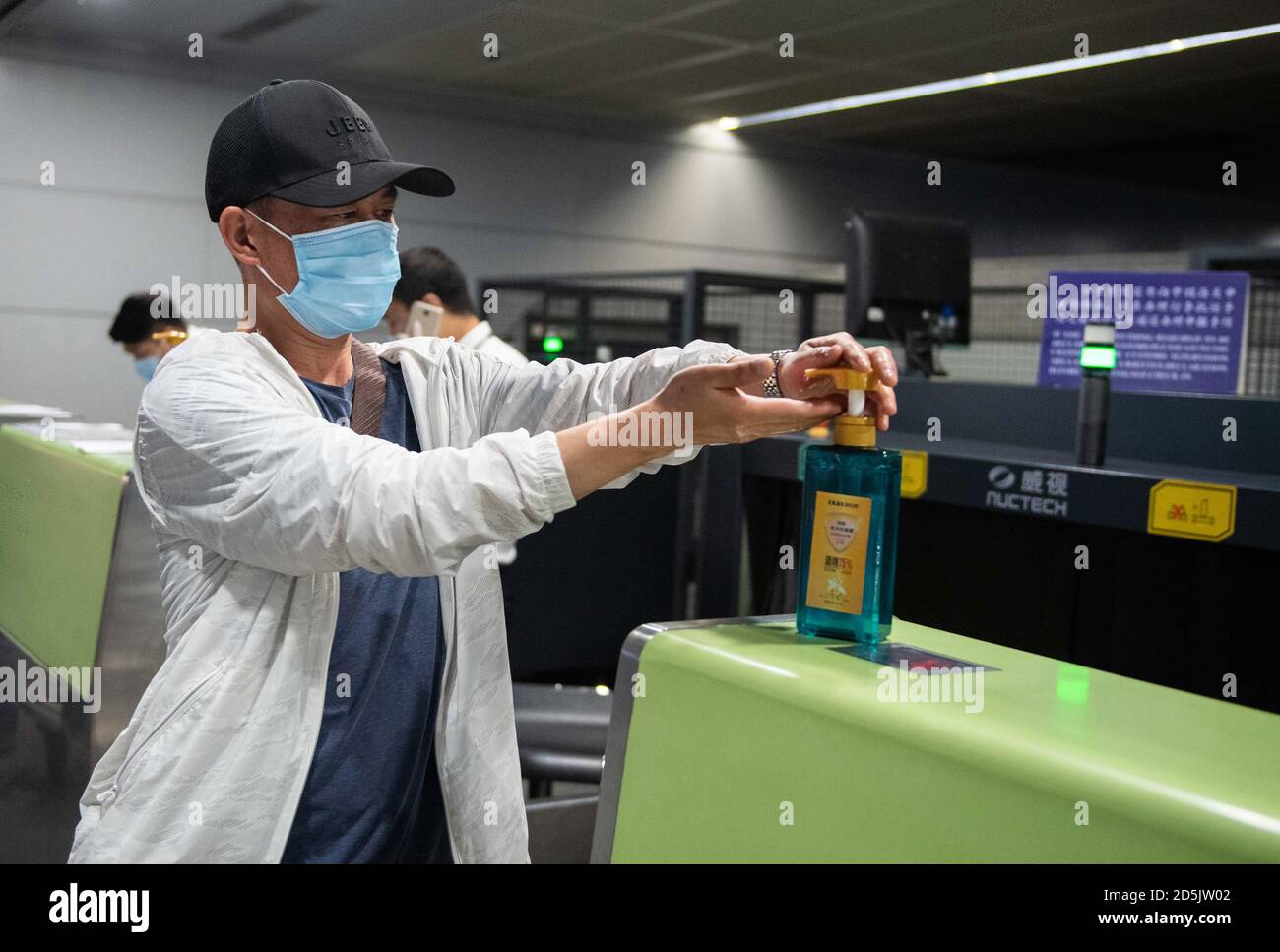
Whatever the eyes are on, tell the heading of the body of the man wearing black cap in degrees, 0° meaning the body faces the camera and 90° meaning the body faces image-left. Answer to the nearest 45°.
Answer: approximately 315°

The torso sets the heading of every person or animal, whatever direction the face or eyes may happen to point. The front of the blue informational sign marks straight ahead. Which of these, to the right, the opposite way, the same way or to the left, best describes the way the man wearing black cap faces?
to the left

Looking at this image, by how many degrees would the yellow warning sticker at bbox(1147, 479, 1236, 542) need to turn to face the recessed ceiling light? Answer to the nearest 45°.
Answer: approximately 180°

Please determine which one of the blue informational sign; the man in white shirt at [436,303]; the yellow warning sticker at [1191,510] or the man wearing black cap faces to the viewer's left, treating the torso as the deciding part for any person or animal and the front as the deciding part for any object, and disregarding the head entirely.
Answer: the man in white shirt

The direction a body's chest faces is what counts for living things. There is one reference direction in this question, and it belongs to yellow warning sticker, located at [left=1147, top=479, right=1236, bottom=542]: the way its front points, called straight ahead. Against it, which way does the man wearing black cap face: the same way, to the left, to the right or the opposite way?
to the left

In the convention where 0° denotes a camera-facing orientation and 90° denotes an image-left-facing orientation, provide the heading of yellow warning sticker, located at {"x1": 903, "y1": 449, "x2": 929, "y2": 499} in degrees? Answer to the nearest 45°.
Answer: approximately 0°

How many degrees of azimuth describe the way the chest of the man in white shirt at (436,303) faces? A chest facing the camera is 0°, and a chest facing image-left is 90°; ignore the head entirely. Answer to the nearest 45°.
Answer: approximately 90°

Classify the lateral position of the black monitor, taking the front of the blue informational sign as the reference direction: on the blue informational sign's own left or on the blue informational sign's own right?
on the blue informational sign's own right
